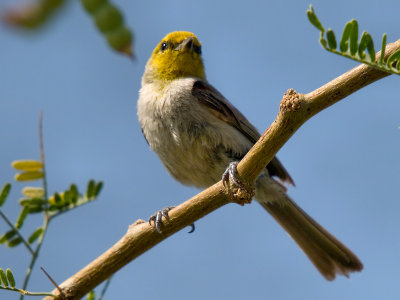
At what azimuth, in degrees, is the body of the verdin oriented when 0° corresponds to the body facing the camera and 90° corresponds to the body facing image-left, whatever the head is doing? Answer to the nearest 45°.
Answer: approximately 45°
